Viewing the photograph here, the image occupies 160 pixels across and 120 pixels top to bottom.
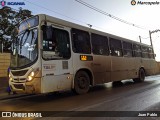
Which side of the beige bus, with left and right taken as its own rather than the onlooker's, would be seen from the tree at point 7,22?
right

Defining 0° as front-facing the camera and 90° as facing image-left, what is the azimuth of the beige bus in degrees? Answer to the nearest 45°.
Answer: approximately 45°
